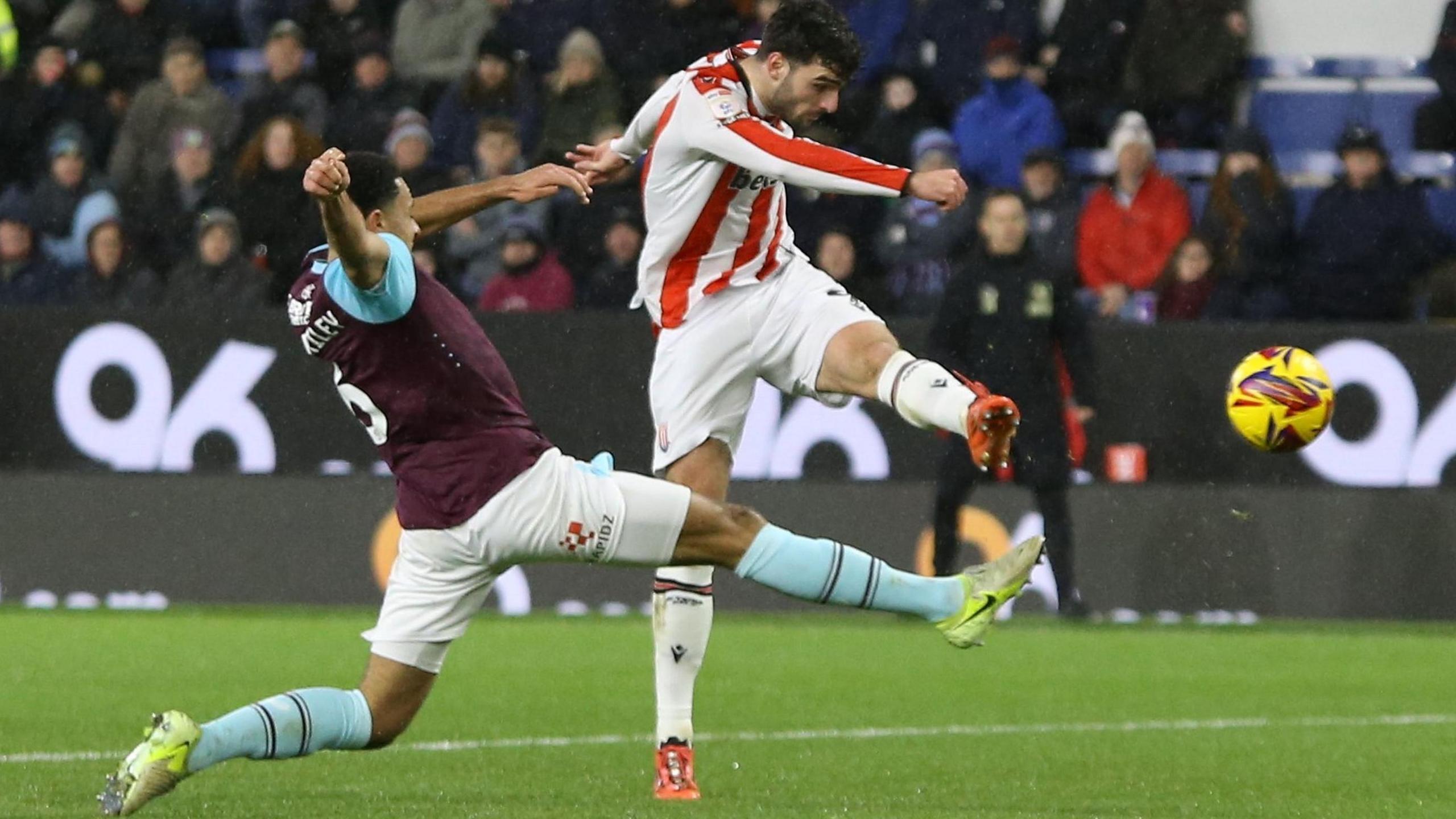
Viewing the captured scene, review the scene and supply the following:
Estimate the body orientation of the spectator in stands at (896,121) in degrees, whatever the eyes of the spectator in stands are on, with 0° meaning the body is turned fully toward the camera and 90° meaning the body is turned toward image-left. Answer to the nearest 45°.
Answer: approximately 0°

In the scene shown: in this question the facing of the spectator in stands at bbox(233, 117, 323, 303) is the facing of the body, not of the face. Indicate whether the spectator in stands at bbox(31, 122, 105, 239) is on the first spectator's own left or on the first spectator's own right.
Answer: on the first spectator's own right

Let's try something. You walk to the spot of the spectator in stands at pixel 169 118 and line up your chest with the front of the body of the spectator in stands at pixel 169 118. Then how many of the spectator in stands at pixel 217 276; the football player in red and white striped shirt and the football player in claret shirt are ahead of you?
3

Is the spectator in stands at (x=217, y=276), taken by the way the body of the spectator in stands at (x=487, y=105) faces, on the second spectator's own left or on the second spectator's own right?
on the second spectator's own right

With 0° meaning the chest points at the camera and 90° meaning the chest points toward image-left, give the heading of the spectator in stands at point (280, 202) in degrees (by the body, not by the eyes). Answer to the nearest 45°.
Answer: approximately 0°

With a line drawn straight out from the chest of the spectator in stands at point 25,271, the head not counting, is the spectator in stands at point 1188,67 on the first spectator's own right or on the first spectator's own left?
on the first spectator's own left
